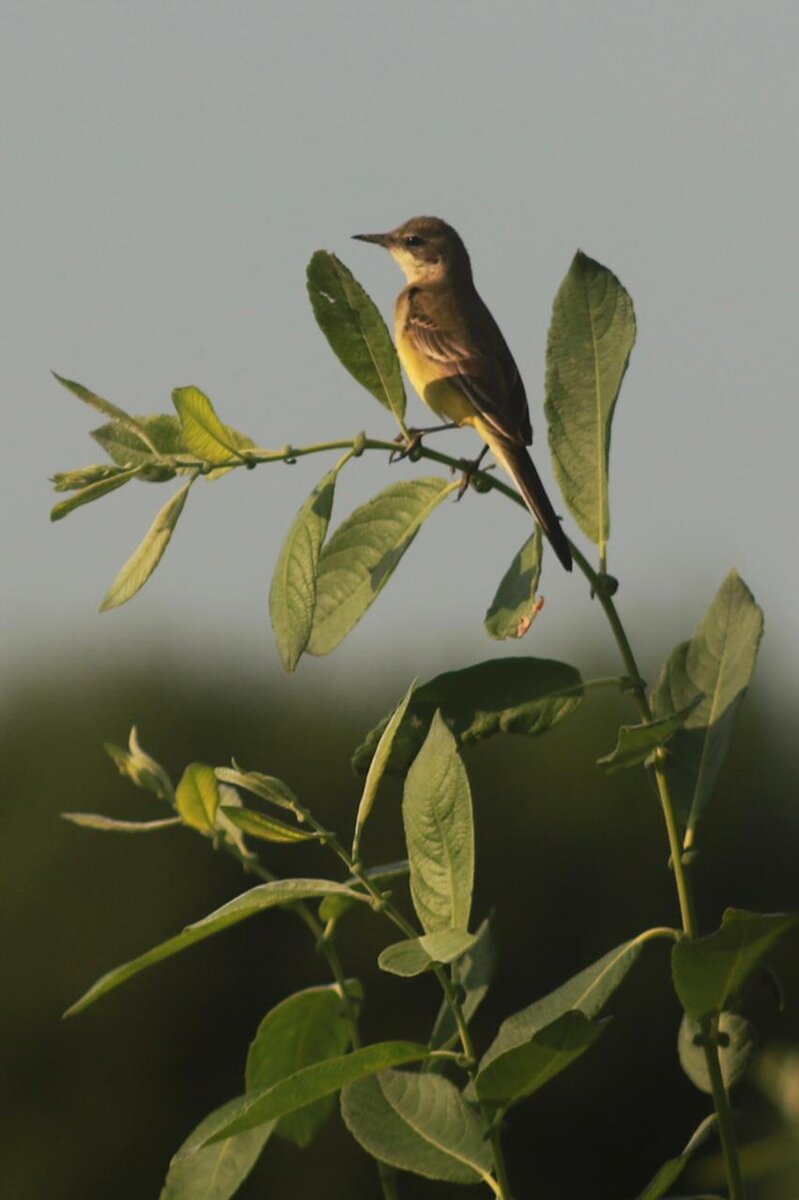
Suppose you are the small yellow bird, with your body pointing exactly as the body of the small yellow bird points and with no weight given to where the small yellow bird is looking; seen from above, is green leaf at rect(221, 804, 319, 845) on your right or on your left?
on your left

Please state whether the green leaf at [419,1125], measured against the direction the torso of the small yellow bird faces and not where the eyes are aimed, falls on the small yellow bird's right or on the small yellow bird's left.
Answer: on the small yellow bird's left

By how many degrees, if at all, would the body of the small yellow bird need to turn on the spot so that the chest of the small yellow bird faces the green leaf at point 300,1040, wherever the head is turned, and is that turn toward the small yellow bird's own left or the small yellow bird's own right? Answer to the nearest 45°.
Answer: approximately 90° to the small yellow bird's own left

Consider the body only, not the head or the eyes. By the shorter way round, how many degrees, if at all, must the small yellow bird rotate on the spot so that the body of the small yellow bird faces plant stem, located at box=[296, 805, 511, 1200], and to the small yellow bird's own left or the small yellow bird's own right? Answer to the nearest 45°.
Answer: approximately 90° to the small yellow bird's own left

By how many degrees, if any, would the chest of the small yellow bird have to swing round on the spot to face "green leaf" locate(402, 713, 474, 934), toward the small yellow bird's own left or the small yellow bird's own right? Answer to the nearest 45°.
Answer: approximately 90° to the small yellow bird's own left

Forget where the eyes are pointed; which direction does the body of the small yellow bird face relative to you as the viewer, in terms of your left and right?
facing to the left of the viewer

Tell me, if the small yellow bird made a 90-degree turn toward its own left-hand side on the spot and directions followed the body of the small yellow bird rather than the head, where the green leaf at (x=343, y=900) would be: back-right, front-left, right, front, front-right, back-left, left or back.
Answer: front
